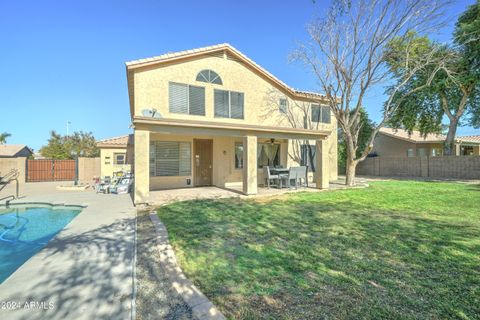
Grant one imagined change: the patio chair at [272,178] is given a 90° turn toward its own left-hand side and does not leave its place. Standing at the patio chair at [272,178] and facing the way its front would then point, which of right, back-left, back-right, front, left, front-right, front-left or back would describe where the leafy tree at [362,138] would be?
front-right

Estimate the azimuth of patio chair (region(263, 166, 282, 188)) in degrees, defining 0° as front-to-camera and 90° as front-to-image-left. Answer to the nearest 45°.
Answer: approximately 270°

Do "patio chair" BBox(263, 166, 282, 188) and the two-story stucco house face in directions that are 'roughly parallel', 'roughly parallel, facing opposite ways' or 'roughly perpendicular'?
roughly perpendicular

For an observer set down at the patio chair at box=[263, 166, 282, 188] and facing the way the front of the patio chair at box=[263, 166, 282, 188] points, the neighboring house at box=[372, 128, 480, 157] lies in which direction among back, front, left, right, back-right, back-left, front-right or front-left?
front-left

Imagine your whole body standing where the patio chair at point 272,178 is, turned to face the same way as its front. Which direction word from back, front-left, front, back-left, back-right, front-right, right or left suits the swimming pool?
back-right

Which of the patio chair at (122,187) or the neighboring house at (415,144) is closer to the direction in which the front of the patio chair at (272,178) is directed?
the neighboring house
